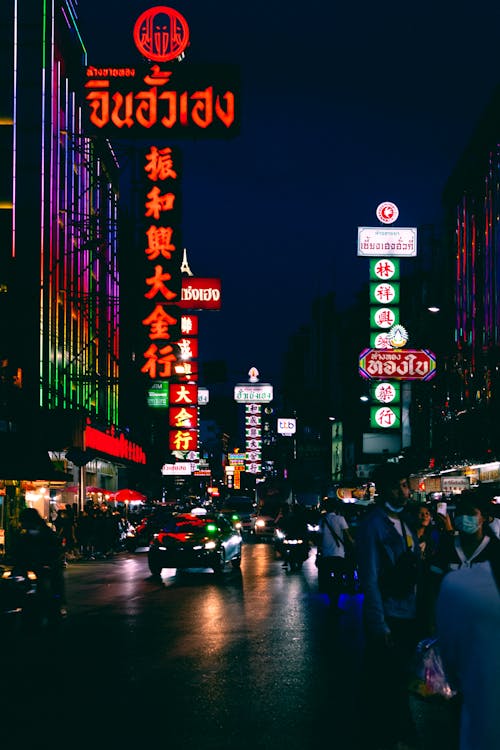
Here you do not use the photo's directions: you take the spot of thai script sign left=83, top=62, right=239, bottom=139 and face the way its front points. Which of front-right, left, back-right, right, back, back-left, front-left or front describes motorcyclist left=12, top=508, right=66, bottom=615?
front

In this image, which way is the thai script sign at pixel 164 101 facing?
toward the camera

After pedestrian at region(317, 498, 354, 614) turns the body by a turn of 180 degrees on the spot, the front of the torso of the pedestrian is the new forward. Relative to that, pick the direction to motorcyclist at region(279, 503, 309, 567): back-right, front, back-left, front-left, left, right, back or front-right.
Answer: back

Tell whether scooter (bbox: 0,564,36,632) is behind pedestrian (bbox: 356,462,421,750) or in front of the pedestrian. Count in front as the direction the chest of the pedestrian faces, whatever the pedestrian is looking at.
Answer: behind

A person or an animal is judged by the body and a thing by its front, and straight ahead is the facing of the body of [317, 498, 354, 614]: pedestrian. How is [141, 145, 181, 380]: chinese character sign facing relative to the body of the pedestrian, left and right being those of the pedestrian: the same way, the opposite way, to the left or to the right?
the opposite way

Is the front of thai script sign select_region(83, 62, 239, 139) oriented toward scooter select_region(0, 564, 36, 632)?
yes

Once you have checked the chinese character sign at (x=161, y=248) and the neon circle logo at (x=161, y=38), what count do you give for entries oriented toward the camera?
2

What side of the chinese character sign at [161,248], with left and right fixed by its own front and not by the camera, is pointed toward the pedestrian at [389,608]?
front

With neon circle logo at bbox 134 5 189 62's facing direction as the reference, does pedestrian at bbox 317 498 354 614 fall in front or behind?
in front

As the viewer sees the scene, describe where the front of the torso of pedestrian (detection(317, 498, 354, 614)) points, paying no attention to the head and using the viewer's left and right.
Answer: facing away from the viewer
